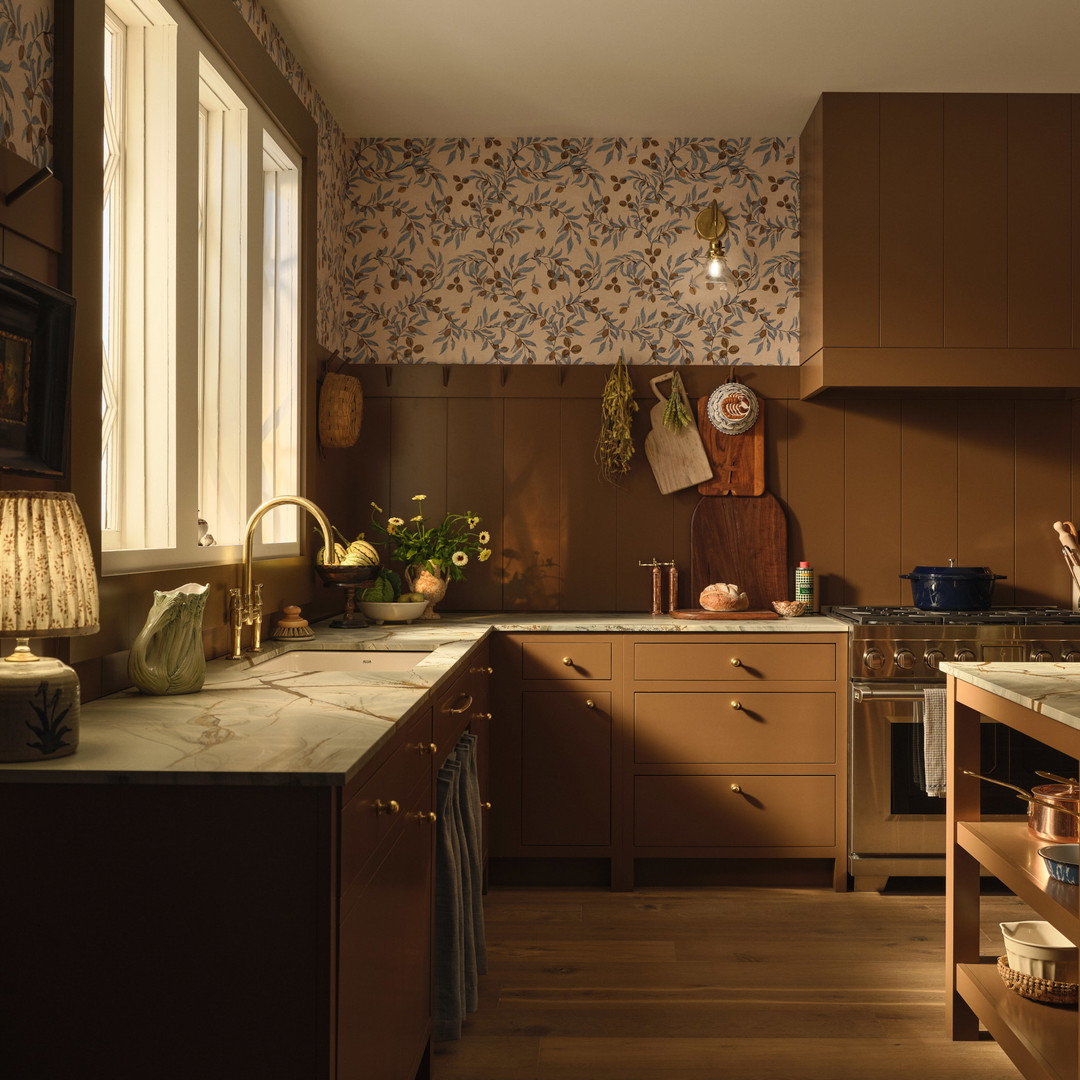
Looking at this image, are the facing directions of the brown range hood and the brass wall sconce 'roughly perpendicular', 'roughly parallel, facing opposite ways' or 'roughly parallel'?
roughly parallel

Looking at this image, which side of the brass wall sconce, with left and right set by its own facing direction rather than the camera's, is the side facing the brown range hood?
left

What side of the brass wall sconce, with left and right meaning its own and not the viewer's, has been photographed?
front

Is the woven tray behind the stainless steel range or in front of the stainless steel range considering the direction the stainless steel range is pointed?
in front

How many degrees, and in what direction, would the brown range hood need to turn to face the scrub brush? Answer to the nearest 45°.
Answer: approximately 45° to its right

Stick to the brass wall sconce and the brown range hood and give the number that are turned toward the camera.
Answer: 2

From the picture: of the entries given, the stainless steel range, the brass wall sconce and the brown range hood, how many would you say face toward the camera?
3

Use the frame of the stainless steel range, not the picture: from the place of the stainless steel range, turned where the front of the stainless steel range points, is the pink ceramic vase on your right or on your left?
on your right

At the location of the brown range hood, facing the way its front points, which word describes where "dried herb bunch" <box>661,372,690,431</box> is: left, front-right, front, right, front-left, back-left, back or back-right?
right

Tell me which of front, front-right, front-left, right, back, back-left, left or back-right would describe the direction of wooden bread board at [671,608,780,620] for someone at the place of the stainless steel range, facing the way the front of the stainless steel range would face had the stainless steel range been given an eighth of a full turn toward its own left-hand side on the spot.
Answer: back-right

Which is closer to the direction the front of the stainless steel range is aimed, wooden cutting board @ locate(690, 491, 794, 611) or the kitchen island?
the kitchen island

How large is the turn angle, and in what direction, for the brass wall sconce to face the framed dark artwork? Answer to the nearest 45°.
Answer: approximately 45° to its right
